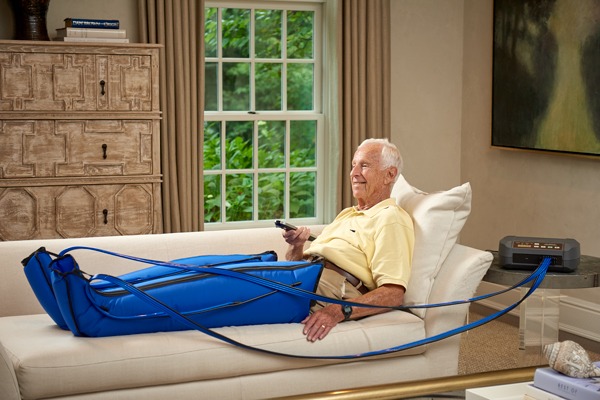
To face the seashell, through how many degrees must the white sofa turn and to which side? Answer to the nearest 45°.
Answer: approximately 45° to its left

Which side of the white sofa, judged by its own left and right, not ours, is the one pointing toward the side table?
left

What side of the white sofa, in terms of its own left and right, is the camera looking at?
front

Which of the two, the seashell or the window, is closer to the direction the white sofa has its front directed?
the seashell

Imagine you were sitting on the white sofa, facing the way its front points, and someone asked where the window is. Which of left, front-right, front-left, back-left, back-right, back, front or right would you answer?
back

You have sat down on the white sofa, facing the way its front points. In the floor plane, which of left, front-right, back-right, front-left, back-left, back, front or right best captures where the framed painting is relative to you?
back-left

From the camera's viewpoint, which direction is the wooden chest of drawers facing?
toward the camera

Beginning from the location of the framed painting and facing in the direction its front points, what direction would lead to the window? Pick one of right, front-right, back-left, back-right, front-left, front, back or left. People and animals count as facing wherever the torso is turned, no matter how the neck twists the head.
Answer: front-right

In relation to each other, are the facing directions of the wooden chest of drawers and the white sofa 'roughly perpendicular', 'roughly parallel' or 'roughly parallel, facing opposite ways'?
roughly parallel

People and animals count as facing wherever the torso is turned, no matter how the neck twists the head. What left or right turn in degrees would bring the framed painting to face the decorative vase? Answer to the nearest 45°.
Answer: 0° — it already faces it

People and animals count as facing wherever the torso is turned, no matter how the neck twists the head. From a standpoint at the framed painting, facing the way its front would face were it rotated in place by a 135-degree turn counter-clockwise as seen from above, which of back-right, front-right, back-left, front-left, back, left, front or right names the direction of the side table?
right

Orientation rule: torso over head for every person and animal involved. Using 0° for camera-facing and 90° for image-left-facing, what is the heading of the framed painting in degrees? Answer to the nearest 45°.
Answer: approximately 45°

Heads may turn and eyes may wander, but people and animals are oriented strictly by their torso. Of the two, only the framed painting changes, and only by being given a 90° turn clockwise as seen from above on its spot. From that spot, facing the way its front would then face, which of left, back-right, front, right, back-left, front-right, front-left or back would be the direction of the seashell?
back-left

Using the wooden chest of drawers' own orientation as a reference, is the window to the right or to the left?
on its left
